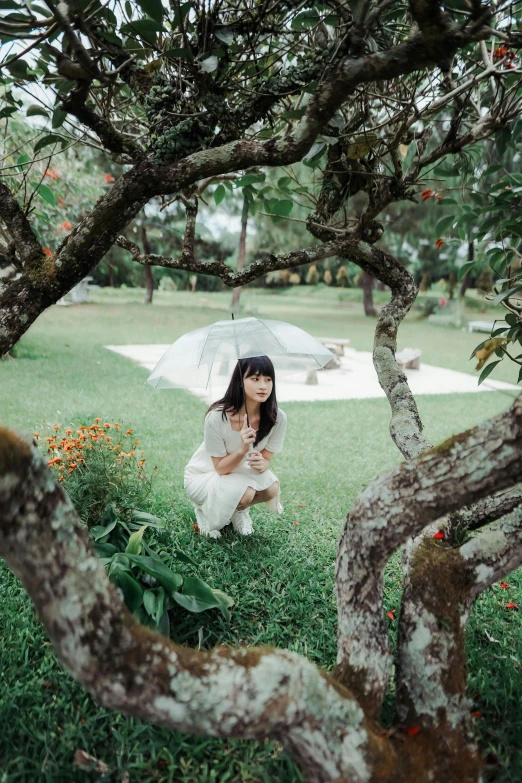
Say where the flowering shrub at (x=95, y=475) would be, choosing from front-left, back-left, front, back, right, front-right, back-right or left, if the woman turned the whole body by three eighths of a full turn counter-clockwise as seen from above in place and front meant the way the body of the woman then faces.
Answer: left

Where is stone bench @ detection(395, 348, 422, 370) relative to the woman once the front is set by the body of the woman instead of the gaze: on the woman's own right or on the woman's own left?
on the woman's own left

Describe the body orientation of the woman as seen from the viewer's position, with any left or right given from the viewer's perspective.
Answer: facing the viewer and to the right of the viewer

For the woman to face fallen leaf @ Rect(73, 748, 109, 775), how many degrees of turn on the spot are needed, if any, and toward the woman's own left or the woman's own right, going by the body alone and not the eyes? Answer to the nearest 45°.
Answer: approximately 45° to the woman's own right
